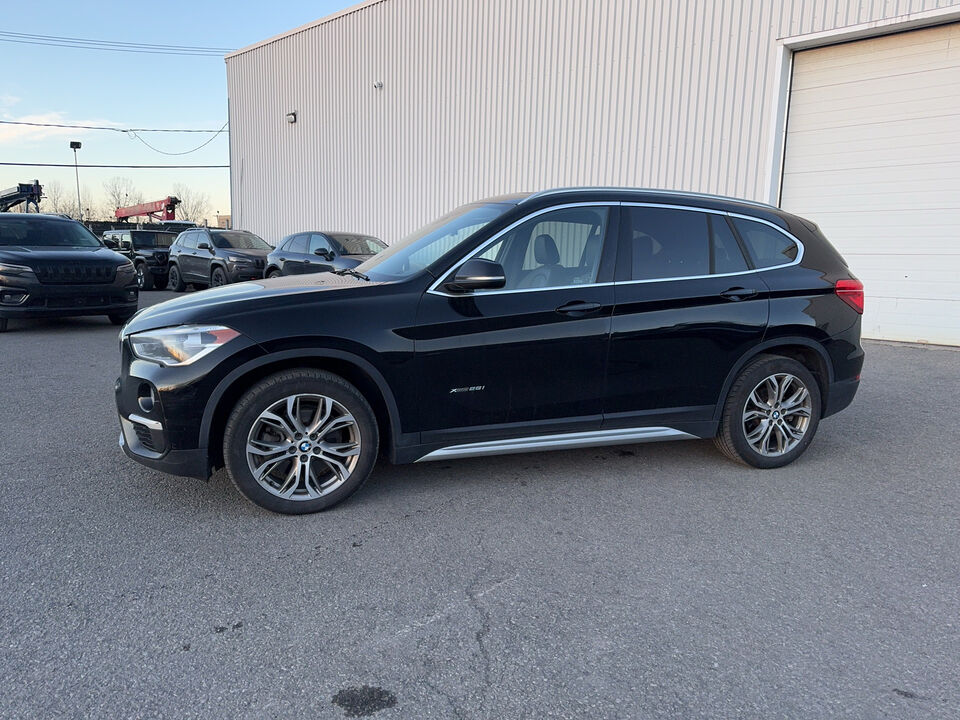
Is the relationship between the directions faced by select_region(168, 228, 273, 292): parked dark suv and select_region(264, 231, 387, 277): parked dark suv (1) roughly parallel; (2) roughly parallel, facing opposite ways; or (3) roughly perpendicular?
roughly parallel

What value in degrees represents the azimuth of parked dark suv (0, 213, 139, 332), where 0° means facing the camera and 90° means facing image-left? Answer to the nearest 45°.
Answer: approximately 315°

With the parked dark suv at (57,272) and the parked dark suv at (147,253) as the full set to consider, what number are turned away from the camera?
0

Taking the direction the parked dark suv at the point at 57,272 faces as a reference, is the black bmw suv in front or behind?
in front

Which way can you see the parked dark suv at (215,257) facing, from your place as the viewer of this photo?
facing the viewer and to the right of the viewer

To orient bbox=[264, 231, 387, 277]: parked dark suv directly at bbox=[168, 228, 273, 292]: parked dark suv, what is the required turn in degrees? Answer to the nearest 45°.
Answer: approximately 180°

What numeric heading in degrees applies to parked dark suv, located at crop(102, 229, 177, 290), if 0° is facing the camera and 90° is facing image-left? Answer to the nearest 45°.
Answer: approximately 315°

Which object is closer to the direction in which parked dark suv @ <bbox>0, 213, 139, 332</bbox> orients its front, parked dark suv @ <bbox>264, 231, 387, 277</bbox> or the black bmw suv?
the black bmw suv

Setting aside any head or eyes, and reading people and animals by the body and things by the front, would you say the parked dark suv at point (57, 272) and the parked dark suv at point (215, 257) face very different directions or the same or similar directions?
same or similar directions
